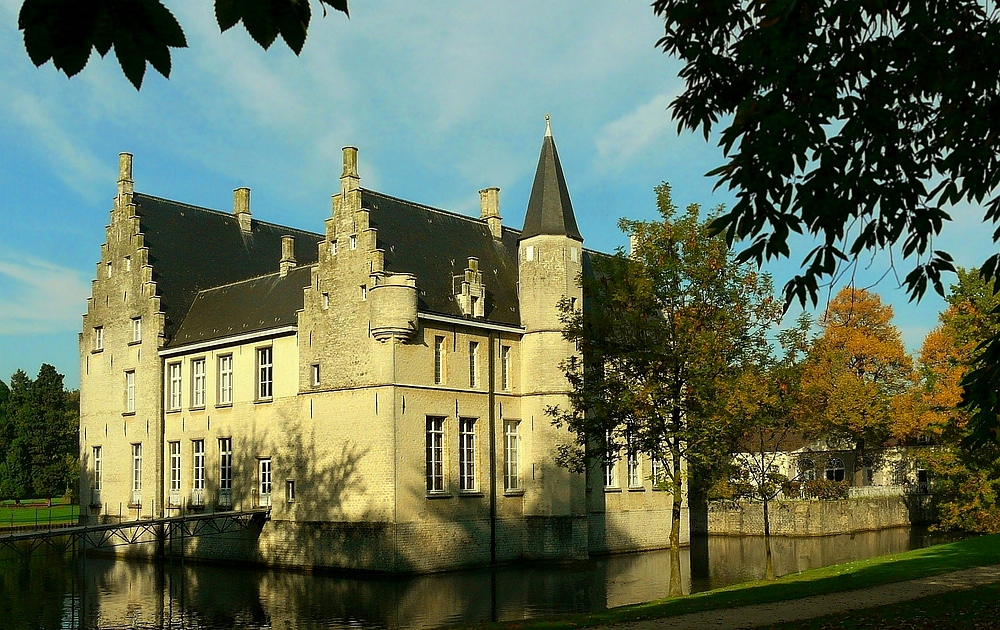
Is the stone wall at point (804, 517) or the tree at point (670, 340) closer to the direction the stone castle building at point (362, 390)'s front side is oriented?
the tree

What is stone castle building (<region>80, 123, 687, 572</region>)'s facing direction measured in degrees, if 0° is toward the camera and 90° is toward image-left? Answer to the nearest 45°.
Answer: approximately 45°

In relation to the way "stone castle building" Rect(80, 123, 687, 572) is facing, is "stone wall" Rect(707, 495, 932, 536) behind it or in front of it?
behind

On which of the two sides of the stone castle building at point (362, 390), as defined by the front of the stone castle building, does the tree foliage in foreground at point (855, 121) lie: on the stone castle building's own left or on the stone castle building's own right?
on the stone castle building's own left

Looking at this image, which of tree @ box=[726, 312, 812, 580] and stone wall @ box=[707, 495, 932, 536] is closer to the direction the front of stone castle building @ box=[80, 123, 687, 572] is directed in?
the tree

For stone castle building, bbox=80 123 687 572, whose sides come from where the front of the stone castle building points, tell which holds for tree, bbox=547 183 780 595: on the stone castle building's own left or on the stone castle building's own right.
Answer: on the stone castle building's own left

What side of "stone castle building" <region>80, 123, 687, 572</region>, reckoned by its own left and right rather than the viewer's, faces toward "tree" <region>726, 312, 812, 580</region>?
left
